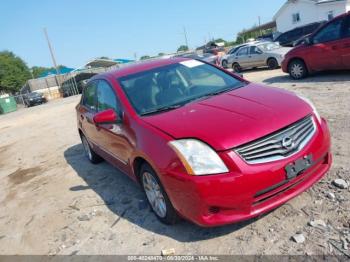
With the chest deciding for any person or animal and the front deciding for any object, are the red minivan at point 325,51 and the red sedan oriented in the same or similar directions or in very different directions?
very different directions

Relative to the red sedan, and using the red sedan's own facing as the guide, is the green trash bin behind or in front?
behind

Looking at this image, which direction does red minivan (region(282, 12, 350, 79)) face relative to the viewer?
to the viewer's left

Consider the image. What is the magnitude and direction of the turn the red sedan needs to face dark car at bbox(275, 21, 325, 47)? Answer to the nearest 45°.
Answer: approximately 135° to its left

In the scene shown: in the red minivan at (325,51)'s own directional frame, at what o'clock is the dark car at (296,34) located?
The dark car is roughly at 3 o'clock from the red minivan.

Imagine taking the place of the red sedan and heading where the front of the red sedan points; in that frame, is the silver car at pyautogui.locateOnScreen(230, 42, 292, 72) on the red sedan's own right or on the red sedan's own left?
on the red sedan's own left

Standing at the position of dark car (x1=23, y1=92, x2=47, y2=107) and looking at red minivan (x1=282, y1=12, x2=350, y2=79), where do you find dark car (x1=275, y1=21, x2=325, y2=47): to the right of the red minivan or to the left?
left

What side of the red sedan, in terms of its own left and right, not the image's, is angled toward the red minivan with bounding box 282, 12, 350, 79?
left

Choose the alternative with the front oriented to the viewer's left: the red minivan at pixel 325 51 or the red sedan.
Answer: the red minivan

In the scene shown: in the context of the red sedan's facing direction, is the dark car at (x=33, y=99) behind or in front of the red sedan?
behind

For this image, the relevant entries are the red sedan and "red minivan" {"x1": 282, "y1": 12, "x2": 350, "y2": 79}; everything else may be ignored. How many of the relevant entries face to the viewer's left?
1

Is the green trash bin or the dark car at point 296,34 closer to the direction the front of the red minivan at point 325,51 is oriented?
the green trash bin

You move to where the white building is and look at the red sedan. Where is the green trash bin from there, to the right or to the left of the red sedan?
right
